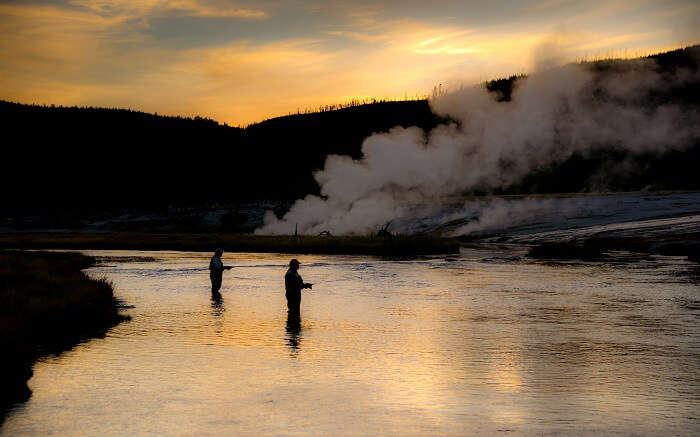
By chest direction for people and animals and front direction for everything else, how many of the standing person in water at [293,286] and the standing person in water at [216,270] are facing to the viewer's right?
2

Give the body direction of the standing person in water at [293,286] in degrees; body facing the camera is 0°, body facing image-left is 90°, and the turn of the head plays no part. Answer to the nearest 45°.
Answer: approximately 270°

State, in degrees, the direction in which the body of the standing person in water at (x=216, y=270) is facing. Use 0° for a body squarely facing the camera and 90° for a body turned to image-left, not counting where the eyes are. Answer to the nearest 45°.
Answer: approximately 270°

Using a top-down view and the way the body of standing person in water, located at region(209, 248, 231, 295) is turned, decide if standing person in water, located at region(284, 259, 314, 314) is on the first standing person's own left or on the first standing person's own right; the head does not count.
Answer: on the first standing person's own right

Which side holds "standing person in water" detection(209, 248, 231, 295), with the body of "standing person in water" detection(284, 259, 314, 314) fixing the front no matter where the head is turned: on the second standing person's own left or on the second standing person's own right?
on the second standing person's own left
